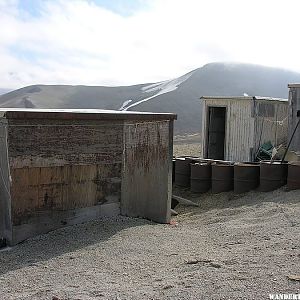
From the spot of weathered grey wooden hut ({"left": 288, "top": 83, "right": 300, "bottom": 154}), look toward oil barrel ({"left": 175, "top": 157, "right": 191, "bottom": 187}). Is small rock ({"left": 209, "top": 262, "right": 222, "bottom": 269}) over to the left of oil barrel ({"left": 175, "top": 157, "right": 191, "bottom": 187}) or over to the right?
left

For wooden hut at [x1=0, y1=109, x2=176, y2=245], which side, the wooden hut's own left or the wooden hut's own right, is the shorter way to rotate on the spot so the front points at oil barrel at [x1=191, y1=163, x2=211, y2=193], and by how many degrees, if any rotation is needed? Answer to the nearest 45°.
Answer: approximately 90° to the wooden hut's own left

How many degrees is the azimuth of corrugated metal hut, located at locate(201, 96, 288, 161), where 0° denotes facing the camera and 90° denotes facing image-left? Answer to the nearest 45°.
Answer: approximately 45°

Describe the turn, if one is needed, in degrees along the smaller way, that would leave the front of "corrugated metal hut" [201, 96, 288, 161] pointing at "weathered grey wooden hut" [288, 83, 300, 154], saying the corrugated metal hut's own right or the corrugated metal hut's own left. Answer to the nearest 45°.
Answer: approximately 90° to the corrugated metal hut's own left

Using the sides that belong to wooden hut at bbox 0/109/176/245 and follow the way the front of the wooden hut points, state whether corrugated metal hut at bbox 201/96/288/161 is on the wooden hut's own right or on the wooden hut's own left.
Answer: on the wooden hut's own left

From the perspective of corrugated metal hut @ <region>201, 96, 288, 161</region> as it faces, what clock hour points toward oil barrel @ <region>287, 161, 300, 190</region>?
The oil barrel is roughly at 10 o'clock from the corrugated metal hut.
